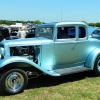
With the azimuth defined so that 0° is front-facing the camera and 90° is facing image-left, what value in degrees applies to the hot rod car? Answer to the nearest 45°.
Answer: approximately 45°
